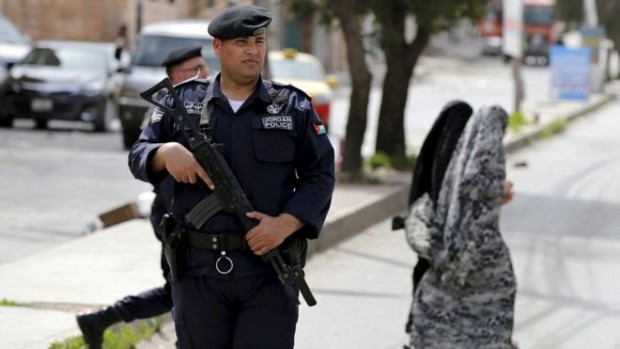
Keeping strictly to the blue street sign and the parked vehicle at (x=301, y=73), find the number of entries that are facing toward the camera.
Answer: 2

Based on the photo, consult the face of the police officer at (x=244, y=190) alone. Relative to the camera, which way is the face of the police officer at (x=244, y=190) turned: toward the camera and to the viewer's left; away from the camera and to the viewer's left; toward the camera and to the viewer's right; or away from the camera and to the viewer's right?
toward the camera and to the viewer's right

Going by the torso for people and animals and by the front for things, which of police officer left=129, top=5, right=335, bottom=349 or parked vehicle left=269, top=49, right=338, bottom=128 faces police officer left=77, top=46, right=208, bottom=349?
the parked vehicle

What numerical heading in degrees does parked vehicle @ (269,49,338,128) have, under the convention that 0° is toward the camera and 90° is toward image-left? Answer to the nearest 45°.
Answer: approximately 0°

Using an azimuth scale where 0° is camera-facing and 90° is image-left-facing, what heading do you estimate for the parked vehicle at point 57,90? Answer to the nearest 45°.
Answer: approximately 45°

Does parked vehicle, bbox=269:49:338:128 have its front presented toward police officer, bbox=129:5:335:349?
yes

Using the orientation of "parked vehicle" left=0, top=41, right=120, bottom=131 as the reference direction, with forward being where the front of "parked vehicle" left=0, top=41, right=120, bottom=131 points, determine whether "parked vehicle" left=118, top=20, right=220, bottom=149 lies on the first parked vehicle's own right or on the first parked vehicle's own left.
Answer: on the first parked vehicle's own left
